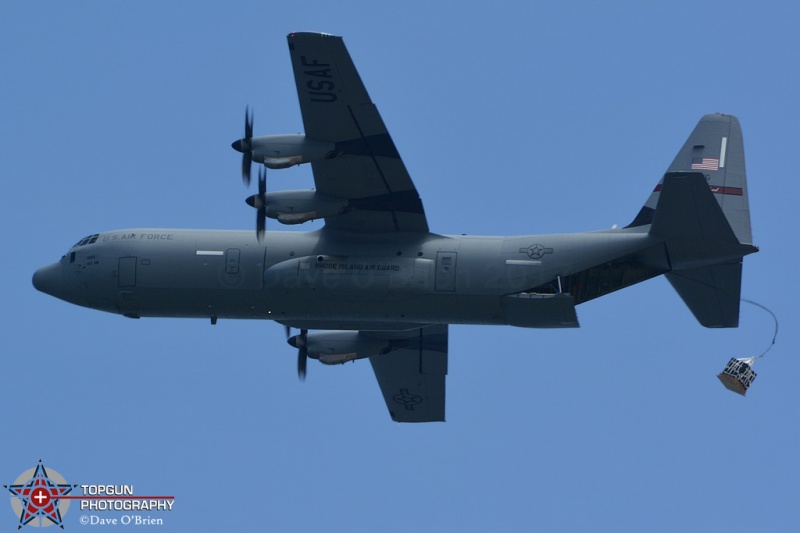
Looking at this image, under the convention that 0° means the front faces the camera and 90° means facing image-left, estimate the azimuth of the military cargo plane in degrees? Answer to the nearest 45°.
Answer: approximately 90°
